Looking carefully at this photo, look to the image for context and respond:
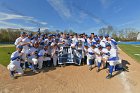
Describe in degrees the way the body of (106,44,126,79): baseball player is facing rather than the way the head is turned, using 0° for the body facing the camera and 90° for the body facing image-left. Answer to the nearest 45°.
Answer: approximately 45°

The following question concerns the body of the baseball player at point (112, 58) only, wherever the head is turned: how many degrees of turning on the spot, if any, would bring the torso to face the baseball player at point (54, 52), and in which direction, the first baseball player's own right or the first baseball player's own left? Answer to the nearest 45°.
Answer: approximately 45° to the first baseball player's own right

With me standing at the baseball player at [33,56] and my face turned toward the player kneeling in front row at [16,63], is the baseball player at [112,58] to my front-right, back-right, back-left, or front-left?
back-left

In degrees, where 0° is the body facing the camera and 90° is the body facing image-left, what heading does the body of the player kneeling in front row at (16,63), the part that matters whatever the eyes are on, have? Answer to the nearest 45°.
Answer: approximately 315°

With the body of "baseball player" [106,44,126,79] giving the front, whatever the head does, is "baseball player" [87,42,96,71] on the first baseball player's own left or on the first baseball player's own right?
on the first baseball player's own right
